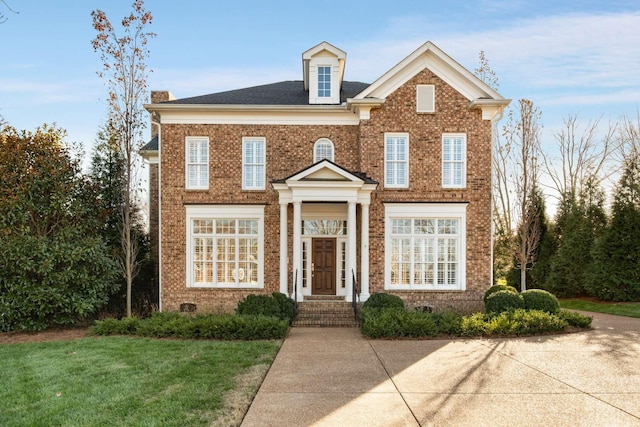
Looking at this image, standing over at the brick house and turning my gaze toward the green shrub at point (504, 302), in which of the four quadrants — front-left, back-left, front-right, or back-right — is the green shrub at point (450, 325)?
front-right

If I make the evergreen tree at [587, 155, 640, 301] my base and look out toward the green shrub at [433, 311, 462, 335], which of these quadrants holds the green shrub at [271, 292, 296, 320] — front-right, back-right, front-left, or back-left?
front-right

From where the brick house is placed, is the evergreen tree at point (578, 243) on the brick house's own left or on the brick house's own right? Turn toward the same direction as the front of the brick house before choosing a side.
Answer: on the brick house's own left

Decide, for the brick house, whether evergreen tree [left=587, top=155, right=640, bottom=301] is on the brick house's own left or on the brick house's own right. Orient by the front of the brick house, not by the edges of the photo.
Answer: on the brick house's own left

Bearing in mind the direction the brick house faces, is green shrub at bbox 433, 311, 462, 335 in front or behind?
in front

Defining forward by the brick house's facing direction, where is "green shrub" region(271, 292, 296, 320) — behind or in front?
in front

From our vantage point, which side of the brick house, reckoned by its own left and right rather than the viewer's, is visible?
front

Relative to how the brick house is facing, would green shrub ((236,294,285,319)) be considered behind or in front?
in front

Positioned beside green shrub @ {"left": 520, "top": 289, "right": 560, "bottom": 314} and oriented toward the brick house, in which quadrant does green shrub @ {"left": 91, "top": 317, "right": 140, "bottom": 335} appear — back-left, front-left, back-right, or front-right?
front-left

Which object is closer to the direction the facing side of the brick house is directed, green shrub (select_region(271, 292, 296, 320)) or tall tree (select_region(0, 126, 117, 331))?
the green shrub
